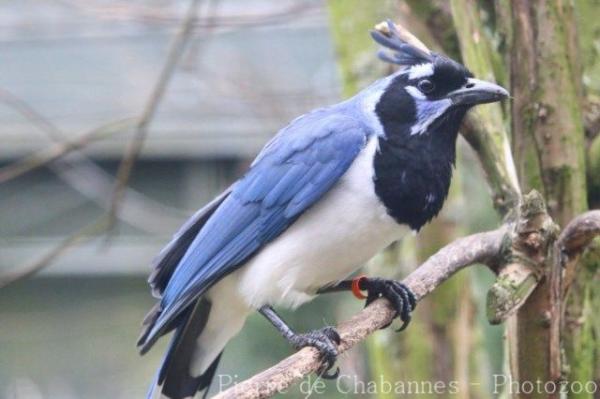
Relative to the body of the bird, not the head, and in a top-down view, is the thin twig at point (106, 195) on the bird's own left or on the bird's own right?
on the bird's own left

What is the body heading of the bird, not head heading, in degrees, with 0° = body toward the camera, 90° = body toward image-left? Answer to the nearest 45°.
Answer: approximately 270°

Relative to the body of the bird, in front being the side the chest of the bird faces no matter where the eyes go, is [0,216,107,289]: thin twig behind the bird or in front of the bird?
behind

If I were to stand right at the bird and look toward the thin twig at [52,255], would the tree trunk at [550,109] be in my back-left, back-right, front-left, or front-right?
back-right

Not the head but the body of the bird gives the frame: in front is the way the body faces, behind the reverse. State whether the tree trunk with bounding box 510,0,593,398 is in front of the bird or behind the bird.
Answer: in front

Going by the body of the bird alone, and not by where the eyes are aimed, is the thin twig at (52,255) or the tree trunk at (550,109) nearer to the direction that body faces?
the tree trunk
